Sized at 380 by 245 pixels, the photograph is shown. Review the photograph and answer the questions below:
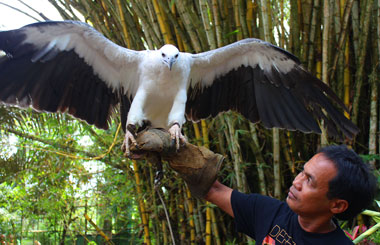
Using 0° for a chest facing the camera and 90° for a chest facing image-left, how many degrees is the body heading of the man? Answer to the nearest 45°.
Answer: approximately 45°

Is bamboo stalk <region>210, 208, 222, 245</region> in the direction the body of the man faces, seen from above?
no

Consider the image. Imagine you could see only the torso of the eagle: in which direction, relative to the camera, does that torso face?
toward the camera

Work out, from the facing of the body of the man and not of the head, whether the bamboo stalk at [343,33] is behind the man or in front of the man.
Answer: behind

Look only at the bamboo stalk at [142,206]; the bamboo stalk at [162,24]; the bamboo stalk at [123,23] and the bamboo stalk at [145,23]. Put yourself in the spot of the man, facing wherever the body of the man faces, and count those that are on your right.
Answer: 4

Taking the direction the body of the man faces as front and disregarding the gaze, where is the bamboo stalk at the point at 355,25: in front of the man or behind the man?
behind

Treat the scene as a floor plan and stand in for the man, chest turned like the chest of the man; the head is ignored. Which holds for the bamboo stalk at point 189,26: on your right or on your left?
on your right

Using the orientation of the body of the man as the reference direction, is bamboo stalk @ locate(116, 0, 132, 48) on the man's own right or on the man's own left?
on the man's own right

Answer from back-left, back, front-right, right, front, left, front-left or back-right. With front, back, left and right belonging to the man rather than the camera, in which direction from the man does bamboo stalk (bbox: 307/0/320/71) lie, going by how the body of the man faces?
back-right

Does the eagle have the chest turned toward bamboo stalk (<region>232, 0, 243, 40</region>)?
no

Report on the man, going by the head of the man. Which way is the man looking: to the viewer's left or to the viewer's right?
to the viewer's left

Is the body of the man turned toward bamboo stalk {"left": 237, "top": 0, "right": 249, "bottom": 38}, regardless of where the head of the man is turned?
no

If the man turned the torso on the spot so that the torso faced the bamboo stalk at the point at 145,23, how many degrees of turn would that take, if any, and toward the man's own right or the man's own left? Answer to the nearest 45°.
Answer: approximately 90° to the man's own right
